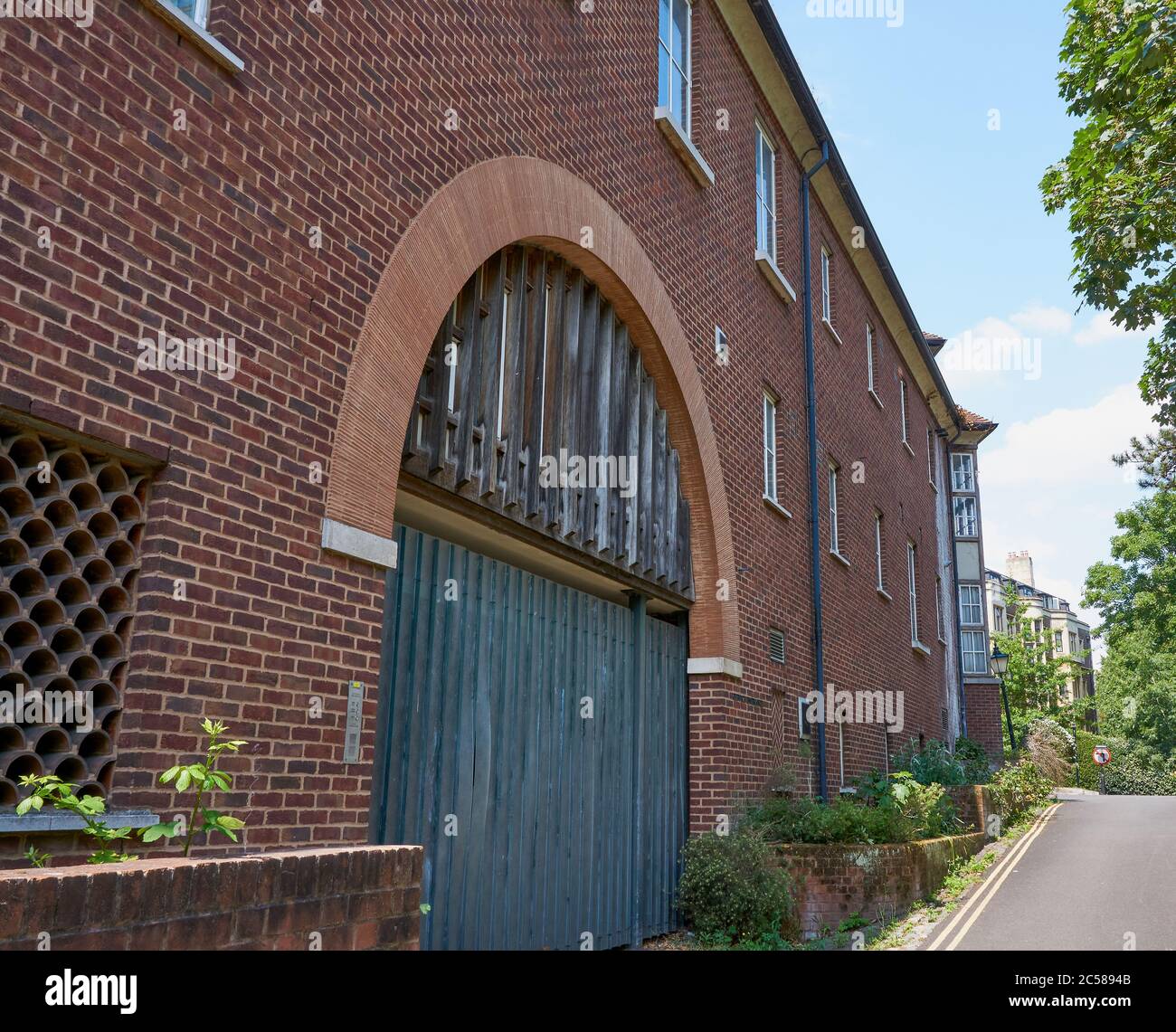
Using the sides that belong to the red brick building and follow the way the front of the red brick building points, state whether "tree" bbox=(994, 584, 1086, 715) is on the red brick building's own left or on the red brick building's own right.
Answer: on the red brick building's own left

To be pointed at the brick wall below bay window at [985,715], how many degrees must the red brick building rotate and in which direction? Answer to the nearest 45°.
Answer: approximately 90° to its left

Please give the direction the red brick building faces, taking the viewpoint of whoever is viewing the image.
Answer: facing the viewer and to the right of the viewer

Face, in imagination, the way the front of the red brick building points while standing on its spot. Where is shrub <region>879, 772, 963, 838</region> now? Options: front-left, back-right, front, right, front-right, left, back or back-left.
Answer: left

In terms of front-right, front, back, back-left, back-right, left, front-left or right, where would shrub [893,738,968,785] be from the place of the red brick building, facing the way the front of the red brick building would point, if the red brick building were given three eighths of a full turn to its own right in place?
back-right

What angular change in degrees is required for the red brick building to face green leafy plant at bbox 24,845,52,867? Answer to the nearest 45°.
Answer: approximately 90° to its right

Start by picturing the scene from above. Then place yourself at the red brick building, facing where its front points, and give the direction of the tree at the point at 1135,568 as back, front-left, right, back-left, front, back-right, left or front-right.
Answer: left

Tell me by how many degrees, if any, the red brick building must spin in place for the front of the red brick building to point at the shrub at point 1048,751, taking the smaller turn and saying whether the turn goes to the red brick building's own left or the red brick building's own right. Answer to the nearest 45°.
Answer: approximately 90° to the red brick building's own left
